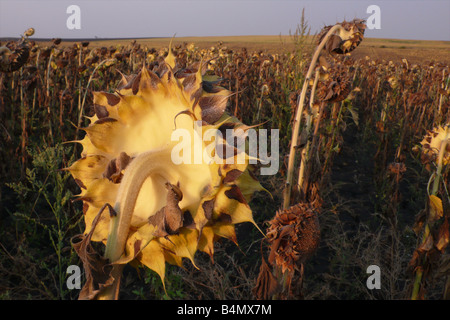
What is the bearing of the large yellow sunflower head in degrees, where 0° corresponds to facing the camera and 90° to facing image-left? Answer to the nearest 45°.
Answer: approximately 180°

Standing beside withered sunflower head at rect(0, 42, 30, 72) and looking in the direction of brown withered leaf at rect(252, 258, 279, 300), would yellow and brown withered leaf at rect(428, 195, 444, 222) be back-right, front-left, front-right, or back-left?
front-left

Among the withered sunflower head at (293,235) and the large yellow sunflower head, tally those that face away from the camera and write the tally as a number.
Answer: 1

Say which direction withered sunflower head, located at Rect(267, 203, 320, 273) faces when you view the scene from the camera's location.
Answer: facing the viewer and to the right of the viewer

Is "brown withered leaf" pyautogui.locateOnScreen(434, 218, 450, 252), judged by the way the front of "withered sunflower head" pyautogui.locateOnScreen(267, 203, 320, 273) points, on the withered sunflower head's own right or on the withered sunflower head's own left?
on the withered sunflower head's own left

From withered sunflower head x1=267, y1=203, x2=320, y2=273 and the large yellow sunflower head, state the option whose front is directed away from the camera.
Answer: the large yellow sunflower head

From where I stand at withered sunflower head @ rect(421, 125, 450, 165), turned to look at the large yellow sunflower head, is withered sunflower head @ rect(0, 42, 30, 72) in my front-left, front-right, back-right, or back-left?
front-right
